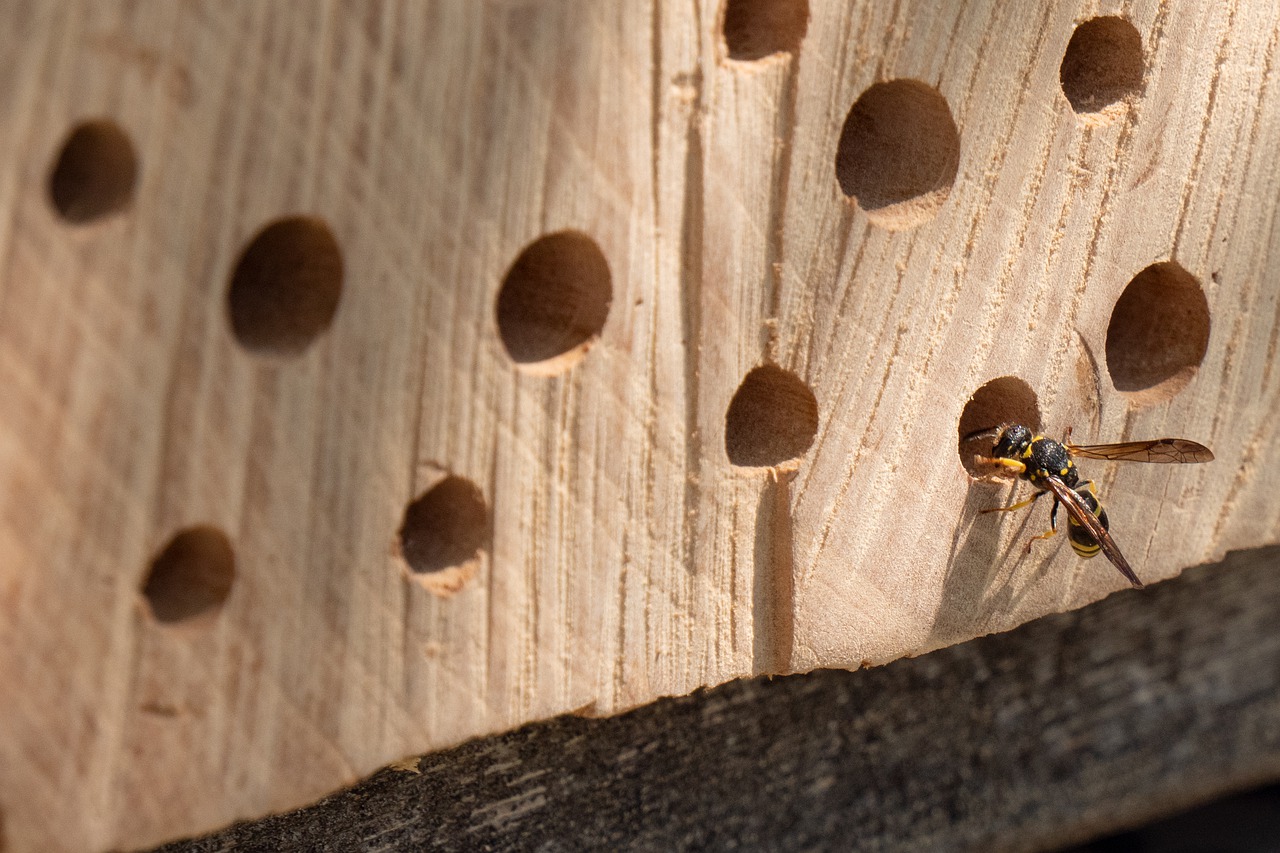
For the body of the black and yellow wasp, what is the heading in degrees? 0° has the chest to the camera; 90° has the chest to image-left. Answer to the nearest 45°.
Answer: approximately 90°
